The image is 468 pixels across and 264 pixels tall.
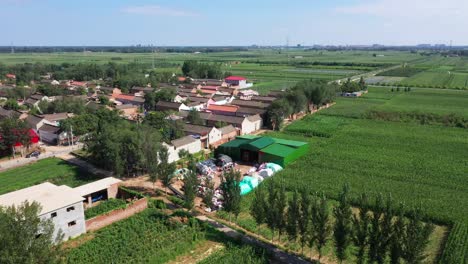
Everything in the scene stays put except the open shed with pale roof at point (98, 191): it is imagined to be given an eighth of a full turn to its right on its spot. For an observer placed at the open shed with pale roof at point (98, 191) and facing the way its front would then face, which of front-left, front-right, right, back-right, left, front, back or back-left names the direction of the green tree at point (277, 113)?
back-left

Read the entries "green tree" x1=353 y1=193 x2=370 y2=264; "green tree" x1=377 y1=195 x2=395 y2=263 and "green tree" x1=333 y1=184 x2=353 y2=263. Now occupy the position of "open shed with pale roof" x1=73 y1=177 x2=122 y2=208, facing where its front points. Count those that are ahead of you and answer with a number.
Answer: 3

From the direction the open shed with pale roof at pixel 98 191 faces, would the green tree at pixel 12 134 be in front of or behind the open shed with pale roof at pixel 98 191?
behind

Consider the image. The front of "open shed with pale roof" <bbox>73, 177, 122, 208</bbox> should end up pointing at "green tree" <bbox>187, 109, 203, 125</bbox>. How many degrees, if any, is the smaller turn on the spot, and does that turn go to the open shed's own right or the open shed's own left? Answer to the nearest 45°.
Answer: approximately 90° to the open shed's own left

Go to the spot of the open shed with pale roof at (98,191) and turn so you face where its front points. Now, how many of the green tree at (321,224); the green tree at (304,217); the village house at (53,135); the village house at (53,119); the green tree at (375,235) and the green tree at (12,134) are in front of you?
3

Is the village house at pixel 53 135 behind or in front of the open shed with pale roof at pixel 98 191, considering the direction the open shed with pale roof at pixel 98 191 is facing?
behind

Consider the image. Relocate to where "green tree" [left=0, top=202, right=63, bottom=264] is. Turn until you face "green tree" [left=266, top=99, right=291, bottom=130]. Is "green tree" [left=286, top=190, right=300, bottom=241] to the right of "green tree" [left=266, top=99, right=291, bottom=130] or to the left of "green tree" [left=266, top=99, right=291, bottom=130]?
right

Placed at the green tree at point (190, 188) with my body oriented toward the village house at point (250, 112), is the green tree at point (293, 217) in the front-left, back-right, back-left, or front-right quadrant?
back-right

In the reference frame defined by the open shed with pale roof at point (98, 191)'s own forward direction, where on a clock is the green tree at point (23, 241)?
The green tree is roughly at 2 o'clock from the open shed with pale roof.

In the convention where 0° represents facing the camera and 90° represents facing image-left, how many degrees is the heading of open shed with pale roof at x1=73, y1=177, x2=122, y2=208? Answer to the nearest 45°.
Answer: approximately 315°

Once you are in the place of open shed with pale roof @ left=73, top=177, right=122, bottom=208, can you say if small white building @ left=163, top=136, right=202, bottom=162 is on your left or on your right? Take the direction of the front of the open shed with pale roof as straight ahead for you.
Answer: on your left
